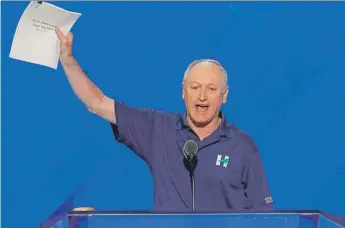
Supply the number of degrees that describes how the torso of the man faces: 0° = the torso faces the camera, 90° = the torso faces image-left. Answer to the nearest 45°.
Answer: approximately 0°

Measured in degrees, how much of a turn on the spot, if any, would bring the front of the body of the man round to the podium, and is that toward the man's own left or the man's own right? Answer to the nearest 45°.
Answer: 0° — they already face it
